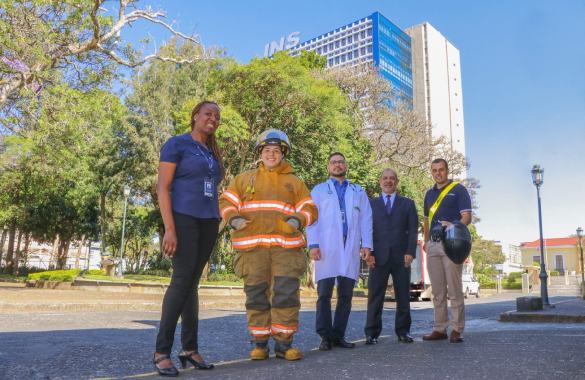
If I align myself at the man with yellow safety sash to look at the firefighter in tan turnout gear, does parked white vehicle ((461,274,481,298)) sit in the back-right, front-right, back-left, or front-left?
back-right

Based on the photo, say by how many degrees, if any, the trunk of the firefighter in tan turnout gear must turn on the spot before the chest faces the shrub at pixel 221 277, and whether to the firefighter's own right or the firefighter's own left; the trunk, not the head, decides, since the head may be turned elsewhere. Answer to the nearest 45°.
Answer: approximately 180°

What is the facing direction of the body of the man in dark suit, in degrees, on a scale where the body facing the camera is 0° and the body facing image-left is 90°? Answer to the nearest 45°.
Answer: approximately 0°

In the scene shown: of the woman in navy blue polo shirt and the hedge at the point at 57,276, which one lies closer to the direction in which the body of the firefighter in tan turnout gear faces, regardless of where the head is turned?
the woman in navy blue polo shirt

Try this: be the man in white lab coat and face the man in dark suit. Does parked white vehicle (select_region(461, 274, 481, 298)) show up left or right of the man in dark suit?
left

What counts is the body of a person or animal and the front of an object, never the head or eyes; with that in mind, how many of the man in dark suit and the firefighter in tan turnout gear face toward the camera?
2

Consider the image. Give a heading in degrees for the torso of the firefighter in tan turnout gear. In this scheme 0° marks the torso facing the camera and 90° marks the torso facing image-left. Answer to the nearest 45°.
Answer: approximately 0°

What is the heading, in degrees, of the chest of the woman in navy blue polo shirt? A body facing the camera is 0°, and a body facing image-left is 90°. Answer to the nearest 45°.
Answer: approximately 315°

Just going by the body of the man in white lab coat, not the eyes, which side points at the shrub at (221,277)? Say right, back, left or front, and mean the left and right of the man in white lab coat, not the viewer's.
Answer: back

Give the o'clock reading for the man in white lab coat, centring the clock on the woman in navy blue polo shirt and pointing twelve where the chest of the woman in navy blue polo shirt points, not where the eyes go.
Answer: The man in white lab coat is roughly at 9 o'clock from the woman in navy blue polo shirt.
